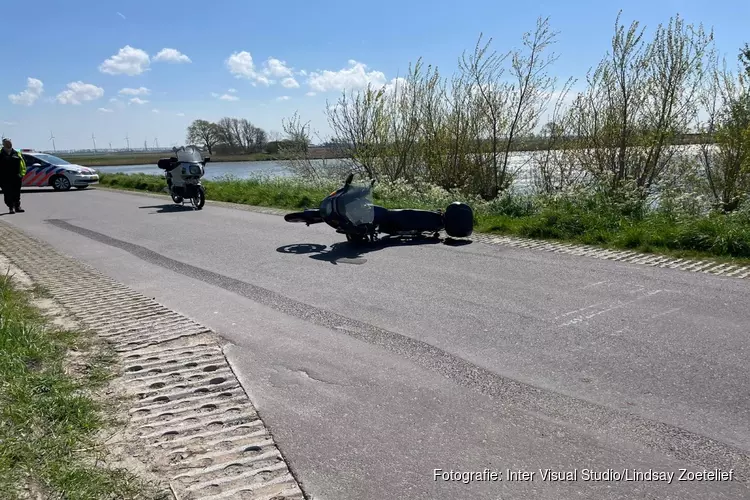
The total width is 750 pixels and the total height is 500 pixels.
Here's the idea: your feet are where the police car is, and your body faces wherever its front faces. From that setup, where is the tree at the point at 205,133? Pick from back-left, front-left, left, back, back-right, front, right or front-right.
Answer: left

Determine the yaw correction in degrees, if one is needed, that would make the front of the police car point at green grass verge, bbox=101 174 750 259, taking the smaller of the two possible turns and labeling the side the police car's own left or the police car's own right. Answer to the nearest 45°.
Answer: approximately 45° to the police car's own right

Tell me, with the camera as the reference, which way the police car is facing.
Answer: facing the viewer and to the right of the viewer

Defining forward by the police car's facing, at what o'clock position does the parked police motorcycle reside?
The parked police motorcycle is roughly at 1 o'clock from the police car.

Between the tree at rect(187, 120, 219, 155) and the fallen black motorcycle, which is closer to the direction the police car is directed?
the fallen black motorcycle

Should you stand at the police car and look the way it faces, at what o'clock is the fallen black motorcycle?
The fallen black motorcycle is roughly at 1 o'clock from the police car.

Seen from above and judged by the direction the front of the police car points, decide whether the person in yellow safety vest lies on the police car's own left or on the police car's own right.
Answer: on the police car's own right

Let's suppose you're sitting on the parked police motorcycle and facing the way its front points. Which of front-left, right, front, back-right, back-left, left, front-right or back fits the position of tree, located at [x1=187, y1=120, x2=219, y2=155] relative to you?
back-left

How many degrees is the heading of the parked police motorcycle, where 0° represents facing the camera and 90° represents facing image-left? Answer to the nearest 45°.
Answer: approximately 315°

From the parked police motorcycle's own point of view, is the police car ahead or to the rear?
to the rear

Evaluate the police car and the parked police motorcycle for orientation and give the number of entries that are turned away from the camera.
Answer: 0

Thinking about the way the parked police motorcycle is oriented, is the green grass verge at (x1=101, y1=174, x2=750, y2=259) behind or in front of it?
in front
